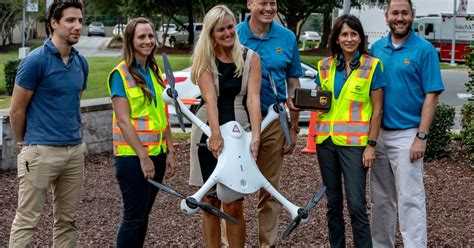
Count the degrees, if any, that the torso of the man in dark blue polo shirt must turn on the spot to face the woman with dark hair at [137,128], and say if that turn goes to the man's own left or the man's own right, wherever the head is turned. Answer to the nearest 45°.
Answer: approximately 45° to the man's own left

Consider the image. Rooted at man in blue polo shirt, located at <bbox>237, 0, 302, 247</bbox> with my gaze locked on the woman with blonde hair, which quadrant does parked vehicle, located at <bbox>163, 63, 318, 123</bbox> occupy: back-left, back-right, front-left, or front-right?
back-right

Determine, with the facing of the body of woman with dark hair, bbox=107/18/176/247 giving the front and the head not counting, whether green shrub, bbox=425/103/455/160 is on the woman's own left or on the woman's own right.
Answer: on the woman's own left

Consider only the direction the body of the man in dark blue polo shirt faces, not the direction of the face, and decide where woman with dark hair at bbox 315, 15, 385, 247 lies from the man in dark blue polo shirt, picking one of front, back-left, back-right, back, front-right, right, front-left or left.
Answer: front-left

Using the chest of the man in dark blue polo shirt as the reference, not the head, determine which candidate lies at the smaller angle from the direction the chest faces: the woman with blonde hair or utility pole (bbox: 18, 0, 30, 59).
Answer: the woman with blonde hair

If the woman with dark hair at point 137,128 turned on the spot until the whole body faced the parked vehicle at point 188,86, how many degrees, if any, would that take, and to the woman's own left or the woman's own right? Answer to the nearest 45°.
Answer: approximately 135° to the woman's own left

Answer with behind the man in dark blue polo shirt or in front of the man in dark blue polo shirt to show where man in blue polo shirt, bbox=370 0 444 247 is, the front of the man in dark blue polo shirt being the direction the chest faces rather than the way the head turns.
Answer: in front

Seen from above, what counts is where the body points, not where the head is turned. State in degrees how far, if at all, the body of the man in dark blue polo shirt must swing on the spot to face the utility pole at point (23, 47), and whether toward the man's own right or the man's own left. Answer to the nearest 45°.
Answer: approximately 135° to the man's own left
